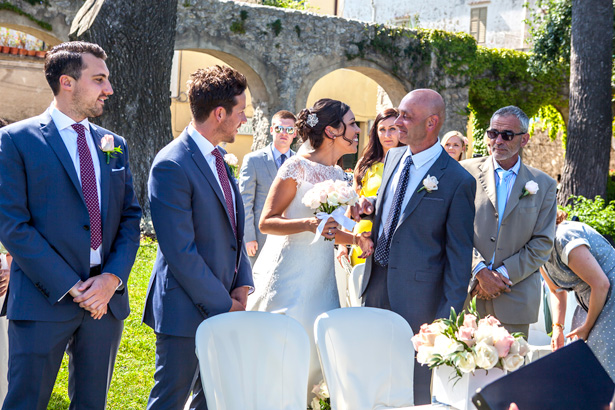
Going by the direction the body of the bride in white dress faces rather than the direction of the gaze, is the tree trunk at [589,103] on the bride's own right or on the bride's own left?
on the bride's own left

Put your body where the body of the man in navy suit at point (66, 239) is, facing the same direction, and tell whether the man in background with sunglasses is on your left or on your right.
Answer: on your left

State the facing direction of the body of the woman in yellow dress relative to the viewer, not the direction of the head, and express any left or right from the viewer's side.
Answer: facing the viewer and to the right of the viewer

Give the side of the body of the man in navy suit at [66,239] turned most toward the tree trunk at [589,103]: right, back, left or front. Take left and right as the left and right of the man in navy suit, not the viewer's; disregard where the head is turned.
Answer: left

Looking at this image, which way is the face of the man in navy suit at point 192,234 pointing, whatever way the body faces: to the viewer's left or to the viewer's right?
to the viewer's right

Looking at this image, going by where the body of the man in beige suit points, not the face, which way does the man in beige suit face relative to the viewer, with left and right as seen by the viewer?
facing the viewer and to the left of the viewer

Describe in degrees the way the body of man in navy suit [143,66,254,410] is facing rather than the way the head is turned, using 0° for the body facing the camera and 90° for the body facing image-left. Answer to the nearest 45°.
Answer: approximately 315°

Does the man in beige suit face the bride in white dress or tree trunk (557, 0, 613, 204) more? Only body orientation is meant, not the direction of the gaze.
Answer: the bride in white dress

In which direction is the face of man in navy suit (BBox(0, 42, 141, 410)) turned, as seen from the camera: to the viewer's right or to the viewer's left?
to the viewer's right
